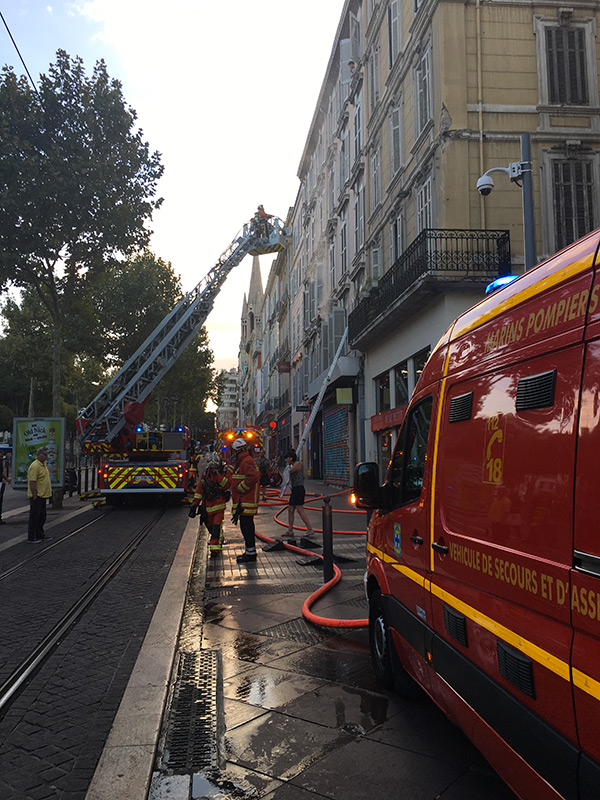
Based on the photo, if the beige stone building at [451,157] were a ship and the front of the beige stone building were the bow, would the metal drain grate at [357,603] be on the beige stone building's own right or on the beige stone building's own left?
on the beige stone building's own left

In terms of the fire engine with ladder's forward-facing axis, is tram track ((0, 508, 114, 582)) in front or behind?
behind

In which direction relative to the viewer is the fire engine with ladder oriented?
away from the camera

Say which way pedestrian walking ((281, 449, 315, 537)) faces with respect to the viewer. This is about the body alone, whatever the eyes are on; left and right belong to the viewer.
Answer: facing to the left of the viewer

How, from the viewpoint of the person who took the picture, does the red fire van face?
facing away from the viewer and to the left of the viewer

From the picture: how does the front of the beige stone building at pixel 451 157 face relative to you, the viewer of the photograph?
facing to the left of the viewer

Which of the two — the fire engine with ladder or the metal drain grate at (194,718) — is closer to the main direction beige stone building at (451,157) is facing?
the fire engine with ladder
